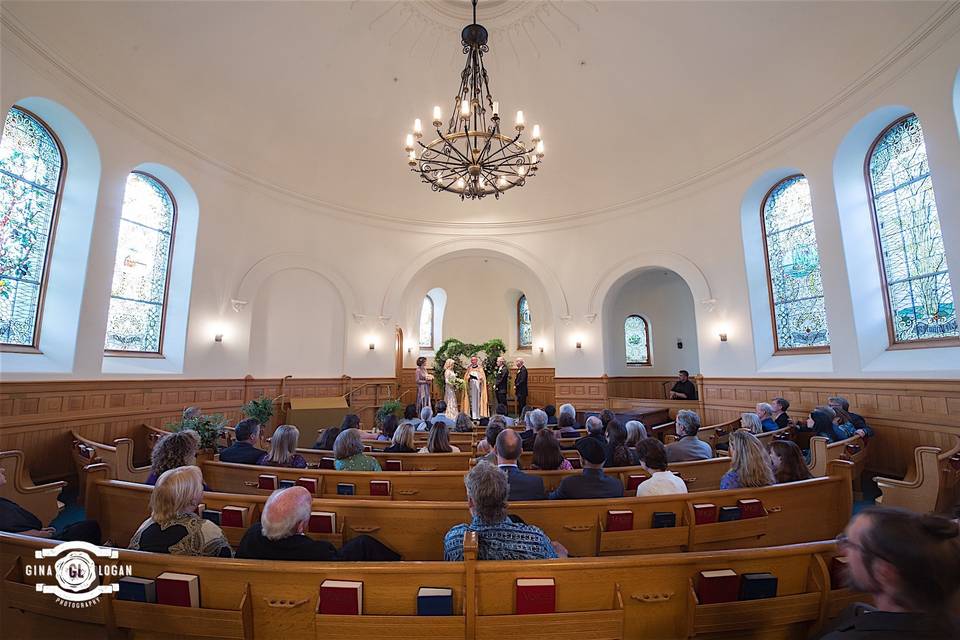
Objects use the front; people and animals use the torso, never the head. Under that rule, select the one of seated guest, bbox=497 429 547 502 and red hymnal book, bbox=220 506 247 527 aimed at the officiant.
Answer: the seated guest

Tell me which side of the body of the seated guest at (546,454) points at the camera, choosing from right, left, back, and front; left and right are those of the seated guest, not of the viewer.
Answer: back

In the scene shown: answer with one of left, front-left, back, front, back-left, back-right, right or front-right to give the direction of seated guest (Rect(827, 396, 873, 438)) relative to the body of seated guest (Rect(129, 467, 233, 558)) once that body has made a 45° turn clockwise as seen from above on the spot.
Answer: front

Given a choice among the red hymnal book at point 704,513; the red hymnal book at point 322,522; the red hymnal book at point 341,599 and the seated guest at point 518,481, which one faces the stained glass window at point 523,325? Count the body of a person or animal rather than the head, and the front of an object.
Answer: the seated guest

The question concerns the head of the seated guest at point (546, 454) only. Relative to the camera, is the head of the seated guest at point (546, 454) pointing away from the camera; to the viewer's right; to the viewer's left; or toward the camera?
away from the camera

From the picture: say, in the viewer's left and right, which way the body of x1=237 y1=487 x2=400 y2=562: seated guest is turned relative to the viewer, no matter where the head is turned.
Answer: facing away from the viewer and to the right of the viewer

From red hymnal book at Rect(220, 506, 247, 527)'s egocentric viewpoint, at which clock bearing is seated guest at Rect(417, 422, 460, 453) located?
The seated guest is roughly at 8 o'clock from the red hymnal book.

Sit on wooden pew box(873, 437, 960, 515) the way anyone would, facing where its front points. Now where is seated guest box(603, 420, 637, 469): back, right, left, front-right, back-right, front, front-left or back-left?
left

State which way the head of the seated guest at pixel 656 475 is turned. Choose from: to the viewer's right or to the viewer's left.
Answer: to the viewer's left

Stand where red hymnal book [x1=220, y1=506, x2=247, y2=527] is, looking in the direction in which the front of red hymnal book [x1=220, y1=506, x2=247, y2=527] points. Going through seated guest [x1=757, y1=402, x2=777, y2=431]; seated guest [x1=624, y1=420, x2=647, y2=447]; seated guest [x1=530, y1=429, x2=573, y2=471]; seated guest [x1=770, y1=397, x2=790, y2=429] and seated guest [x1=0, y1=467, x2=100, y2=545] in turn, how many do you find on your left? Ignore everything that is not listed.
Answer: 4

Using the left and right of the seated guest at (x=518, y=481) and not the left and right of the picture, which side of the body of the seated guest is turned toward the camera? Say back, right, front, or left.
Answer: back

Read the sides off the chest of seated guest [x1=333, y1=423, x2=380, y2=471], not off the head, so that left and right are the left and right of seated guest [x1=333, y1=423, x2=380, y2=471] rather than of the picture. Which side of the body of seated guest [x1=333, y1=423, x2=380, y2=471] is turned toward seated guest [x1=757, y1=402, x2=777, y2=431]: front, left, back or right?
right

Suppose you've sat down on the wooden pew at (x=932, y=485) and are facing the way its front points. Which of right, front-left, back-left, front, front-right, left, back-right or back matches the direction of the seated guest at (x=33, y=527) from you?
left

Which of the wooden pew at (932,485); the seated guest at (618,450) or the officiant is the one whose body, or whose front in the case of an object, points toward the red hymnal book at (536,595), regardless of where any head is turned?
the officiant

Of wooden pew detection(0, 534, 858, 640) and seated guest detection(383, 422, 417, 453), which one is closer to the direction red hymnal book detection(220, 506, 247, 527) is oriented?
the wooden pew

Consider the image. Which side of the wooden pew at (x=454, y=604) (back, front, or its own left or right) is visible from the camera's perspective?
back

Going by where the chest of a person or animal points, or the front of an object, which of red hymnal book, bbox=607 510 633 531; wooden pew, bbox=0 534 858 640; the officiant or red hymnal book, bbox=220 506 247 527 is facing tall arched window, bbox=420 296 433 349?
the wooden pew

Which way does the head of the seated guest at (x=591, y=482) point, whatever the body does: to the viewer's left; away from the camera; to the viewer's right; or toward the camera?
away from the camera

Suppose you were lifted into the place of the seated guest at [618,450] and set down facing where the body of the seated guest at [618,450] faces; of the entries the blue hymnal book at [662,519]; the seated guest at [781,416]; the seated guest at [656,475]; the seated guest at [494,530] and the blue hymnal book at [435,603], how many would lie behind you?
4

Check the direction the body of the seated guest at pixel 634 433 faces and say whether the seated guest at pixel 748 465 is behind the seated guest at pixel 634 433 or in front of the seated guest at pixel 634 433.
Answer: behind

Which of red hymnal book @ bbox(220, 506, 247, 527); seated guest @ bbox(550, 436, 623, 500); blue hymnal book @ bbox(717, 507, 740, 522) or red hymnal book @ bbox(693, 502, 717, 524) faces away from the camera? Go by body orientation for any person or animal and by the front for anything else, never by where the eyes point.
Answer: the seated guest
